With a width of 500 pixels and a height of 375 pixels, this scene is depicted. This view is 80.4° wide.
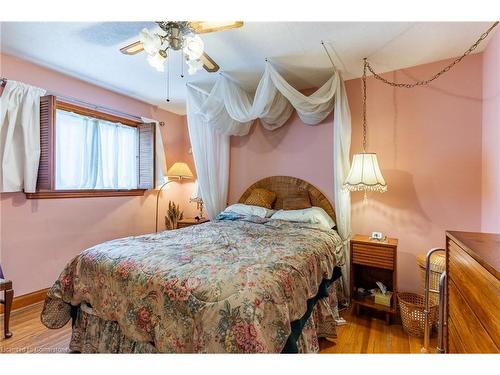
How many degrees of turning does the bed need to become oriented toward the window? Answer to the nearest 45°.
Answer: approximately 90° to its right

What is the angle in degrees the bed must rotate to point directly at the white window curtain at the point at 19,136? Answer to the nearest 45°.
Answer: approximately 90° to its right

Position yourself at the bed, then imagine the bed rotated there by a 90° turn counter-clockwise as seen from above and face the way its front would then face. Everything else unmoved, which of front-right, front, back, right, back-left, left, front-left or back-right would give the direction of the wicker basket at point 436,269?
front-left

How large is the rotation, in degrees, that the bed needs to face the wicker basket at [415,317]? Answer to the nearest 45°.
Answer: approximately 135° to its left

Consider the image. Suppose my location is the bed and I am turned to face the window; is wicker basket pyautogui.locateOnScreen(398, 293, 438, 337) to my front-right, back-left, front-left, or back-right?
back-right

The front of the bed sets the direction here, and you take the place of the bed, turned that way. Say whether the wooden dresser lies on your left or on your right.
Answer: on your left

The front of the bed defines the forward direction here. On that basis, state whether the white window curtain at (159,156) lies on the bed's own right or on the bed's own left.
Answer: on the bed's own right

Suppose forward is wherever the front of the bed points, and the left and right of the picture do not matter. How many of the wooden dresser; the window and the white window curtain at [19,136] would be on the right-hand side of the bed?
2

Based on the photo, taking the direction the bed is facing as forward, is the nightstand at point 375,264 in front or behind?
behind

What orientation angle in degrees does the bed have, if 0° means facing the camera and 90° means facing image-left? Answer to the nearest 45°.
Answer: approximately 45°
